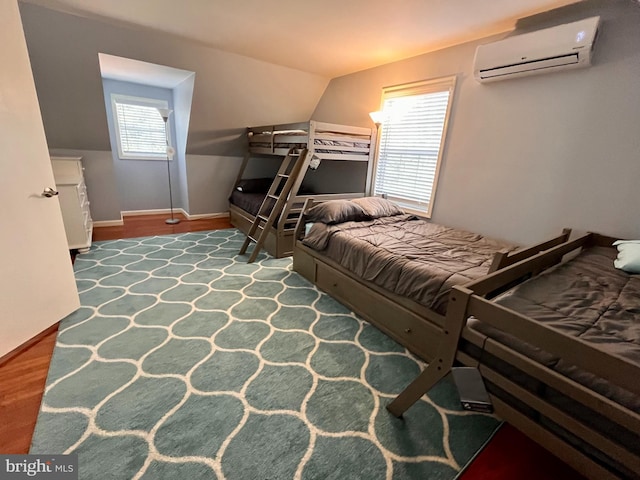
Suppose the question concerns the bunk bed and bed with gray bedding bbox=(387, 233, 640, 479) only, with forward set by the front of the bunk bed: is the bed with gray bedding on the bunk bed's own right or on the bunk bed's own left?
on the bunk bed's own left

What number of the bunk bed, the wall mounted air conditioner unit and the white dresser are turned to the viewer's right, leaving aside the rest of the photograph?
1

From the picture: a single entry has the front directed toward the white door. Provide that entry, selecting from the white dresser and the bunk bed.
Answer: the bunk bed

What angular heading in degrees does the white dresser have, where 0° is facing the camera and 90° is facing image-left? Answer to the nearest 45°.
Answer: approximately 270°

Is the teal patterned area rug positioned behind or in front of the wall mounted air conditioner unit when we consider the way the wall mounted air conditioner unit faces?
in front

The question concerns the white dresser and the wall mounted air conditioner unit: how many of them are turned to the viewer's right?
1

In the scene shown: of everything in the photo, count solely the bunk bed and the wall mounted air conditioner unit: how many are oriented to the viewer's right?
0

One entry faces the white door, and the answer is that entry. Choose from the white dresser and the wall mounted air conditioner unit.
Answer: the wall mounted air conditioner unit

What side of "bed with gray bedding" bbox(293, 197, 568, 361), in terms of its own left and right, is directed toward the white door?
right
